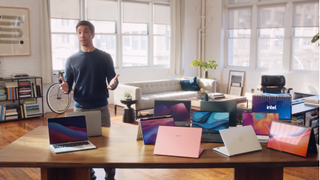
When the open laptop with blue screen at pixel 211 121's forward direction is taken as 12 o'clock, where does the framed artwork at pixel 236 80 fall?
The framed artwork is roughly at 6 o'clock from the open laptop with blue screen.

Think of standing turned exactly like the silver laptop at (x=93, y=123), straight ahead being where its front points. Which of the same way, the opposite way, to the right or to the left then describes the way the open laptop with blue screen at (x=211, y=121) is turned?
the opposite way

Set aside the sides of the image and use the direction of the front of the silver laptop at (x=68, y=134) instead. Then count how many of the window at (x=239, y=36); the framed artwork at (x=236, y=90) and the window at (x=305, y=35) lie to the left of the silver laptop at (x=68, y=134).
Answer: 3

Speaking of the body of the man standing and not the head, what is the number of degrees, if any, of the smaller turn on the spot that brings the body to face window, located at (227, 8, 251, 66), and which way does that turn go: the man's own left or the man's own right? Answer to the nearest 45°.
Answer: approximately 135° to the man's own left

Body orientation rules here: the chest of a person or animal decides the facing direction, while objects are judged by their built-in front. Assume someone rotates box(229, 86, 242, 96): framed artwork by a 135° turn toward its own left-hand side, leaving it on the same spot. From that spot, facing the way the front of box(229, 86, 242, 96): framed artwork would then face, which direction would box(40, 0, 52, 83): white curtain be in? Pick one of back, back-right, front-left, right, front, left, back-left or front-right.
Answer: back

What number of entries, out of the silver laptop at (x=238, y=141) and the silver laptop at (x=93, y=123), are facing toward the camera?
0

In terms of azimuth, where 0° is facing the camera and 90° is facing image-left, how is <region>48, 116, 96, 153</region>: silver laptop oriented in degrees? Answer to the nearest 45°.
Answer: approximately 315°

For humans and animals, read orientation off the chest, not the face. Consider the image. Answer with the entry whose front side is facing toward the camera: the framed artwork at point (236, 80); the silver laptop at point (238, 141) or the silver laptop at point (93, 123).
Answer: the framed artwork

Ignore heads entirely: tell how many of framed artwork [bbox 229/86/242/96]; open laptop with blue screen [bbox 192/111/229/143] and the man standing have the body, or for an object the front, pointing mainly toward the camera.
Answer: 3

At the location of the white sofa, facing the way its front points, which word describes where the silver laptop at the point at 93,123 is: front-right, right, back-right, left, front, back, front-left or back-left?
front-right

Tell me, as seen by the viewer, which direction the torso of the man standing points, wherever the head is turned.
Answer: toward the camera

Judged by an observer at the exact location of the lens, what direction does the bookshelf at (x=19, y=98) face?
facing the viewer and to the right of the viewer

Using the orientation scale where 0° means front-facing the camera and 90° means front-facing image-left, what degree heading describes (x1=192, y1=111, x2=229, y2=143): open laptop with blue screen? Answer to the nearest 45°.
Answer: approximately 0°

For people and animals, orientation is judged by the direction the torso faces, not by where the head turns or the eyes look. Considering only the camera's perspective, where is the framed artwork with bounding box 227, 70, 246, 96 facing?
facing the viewer

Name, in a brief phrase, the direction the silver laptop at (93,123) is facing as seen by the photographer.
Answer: facing away from the viewer

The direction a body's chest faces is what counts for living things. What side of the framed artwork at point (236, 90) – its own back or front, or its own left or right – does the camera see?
front

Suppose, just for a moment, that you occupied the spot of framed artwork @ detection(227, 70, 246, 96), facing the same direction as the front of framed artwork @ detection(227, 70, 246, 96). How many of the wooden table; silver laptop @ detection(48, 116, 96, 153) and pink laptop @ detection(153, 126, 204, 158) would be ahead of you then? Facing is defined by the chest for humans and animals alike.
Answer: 3

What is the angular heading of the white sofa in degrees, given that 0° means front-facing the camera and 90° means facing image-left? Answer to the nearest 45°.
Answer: approximately 315°

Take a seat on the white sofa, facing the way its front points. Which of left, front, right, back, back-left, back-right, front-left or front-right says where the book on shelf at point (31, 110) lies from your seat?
back-right
